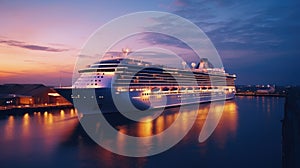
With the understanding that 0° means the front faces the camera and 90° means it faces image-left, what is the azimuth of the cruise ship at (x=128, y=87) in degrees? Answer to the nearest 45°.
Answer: approximately 45°
